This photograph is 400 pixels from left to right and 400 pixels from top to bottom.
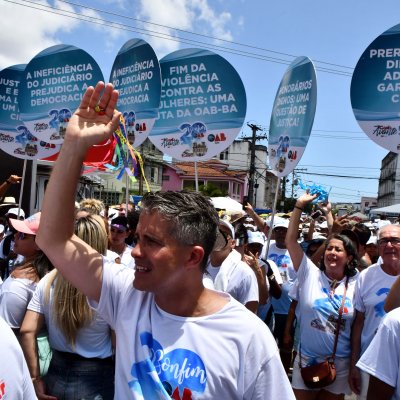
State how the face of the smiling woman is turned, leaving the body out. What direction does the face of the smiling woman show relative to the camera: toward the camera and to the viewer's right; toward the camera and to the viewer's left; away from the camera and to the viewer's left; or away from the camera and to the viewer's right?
toward the camera and to the viewer's left

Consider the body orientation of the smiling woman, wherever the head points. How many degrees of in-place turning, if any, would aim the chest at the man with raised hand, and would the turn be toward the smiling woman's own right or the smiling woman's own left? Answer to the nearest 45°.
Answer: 0° — they already face them

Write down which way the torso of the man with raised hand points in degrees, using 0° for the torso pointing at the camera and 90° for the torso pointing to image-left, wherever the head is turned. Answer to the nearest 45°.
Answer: approximately 45°

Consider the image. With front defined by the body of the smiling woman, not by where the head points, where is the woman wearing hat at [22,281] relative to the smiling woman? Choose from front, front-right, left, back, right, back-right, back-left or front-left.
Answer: front-right

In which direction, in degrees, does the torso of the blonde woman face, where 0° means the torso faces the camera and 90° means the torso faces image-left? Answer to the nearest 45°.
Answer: approximately 180°

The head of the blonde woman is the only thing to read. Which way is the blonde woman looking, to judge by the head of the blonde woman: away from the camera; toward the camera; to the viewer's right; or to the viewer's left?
away from the camera

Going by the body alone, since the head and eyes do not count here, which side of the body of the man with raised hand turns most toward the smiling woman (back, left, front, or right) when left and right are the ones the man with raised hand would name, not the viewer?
back

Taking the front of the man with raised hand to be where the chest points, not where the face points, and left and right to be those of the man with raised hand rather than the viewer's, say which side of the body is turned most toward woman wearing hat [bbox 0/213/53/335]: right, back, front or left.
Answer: right

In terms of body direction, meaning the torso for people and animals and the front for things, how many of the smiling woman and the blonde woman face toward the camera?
1

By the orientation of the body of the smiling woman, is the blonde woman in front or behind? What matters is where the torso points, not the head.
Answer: in front

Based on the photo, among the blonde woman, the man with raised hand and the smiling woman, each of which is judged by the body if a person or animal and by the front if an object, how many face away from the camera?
1

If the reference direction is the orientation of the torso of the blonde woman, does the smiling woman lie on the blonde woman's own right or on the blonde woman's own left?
on the blonde woman's own right
